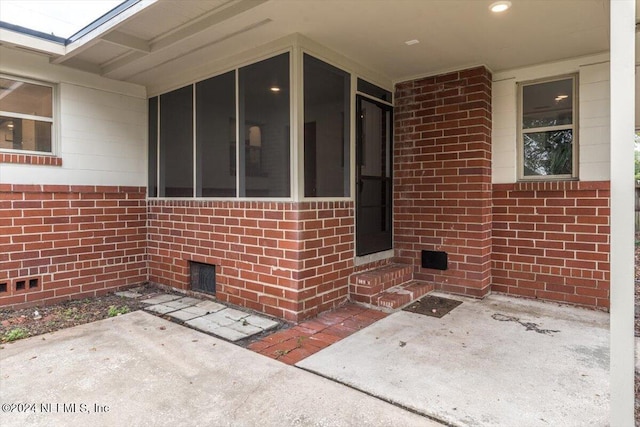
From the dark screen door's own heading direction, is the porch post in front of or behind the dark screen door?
in front

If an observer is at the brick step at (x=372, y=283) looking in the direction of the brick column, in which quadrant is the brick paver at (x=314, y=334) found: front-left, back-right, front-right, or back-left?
back-right

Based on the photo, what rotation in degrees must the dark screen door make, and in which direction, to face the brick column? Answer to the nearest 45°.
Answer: approximately 45° to its left

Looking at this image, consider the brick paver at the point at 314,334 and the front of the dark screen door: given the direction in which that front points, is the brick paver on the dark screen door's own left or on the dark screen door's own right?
on the dark screen door's own right

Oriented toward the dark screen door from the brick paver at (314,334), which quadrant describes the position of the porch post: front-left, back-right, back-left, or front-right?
back-right

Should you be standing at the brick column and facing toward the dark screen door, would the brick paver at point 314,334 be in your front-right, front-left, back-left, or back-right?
front-left

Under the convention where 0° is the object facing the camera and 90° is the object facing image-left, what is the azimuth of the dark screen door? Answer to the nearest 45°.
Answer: approximately 315°

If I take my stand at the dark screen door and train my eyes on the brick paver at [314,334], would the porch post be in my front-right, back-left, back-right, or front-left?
front-left
